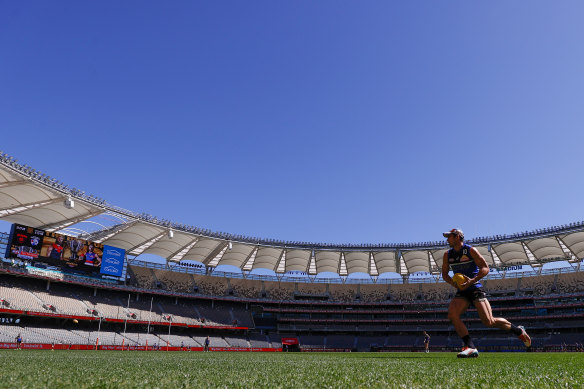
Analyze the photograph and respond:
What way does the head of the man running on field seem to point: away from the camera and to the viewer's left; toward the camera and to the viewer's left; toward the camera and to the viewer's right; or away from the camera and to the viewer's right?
toward the camera and to the viewer's left

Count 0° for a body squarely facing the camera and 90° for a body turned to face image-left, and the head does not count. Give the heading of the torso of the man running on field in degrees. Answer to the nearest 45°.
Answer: approximately 45°
